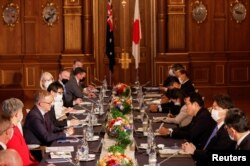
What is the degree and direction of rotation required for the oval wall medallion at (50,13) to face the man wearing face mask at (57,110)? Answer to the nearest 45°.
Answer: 0° — it already faces them

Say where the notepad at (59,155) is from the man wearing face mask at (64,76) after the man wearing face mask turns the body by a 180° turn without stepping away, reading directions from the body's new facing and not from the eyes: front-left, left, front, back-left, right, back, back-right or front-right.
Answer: back-left

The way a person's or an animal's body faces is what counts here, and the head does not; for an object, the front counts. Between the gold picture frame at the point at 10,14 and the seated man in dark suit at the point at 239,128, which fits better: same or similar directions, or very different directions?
very different directions

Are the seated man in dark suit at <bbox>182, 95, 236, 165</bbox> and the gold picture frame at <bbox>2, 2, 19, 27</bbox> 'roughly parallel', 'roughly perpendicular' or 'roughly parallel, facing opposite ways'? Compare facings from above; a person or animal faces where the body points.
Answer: roughly perpendicular

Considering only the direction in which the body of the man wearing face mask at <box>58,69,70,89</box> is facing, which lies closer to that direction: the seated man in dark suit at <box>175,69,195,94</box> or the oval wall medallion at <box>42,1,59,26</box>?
the seated man in dark suit

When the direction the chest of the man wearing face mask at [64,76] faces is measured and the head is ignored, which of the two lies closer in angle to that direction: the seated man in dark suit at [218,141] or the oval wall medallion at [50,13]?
the seated man in dark suit

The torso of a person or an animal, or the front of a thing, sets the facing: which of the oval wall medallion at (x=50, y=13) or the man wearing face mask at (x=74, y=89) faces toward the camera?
the oval wall medallion

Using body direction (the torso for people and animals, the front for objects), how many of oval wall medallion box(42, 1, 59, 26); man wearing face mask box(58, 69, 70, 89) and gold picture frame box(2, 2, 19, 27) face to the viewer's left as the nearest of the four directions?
0

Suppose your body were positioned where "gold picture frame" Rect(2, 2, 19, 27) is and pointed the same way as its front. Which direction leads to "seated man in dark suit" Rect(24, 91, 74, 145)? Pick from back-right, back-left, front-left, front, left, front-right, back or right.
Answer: front

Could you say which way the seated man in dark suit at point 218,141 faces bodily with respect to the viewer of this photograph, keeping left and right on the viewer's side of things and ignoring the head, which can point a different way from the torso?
facing to the left of the viewer

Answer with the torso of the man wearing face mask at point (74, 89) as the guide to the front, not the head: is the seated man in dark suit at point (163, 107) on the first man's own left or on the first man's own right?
on the first man's own right

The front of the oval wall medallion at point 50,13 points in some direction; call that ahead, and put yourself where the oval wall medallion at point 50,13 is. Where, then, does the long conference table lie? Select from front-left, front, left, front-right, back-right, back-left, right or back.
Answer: front

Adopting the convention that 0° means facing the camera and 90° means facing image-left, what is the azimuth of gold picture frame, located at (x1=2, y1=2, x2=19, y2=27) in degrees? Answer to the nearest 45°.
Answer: approximately 0°

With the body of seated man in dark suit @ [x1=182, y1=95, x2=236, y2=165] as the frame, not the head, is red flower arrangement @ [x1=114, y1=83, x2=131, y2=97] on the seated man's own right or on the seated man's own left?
on the seated man's own right

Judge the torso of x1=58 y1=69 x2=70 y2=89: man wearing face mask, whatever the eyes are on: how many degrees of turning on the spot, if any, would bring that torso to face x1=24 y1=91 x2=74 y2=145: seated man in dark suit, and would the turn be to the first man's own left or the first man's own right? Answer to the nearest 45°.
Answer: approximately 45° to the first man's own right

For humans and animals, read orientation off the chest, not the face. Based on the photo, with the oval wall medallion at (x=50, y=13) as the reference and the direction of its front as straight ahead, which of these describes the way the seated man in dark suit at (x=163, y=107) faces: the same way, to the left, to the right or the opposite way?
to the right

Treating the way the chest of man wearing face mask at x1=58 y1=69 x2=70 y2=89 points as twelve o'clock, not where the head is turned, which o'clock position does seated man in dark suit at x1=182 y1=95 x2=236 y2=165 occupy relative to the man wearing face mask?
The seated man in dark suit is roughly at 1 o'clock from the man wearing face mask.

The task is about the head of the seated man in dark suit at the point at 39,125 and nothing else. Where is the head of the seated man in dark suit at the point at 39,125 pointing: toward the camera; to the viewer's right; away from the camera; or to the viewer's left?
to the viewer's right

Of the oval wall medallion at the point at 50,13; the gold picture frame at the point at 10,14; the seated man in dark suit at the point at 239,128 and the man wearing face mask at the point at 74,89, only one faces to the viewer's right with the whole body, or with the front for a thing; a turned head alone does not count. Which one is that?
the man wearing face mask

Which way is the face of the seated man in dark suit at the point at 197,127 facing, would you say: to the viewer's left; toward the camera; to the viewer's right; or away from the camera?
to the viewer's left

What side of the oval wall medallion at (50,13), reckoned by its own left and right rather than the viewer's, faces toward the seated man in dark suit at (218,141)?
front

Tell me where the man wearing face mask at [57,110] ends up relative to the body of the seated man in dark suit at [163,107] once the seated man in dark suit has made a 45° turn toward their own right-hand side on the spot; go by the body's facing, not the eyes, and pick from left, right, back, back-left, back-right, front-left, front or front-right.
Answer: left

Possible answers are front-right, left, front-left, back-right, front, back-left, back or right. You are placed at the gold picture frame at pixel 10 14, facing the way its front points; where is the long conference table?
front

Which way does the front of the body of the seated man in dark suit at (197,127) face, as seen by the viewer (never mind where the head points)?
to the viewer's left

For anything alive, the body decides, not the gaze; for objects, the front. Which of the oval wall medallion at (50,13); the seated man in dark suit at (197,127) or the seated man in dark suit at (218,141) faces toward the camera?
the oval wall medallion

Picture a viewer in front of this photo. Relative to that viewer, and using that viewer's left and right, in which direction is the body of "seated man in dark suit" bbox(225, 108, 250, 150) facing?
facing away from the viewer and to the left of the viewer
